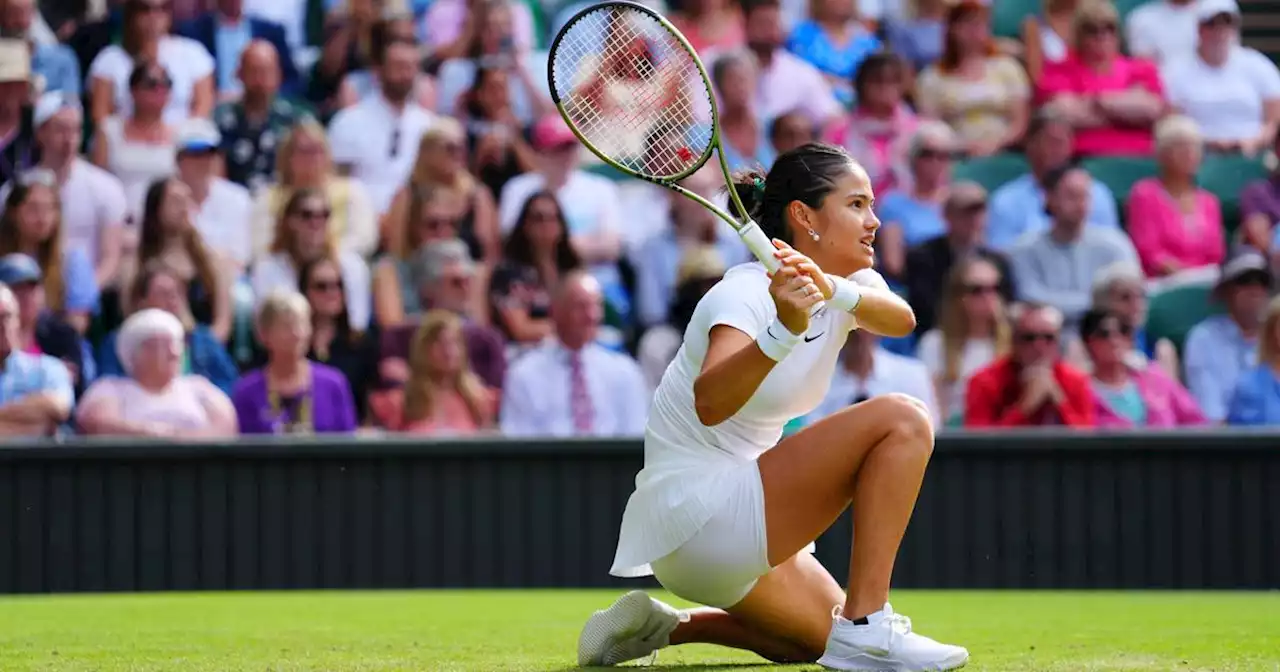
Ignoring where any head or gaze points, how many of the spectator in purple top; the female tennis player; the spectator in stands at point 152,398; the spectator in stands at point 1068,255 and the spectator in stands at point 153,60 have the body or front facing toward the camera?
4

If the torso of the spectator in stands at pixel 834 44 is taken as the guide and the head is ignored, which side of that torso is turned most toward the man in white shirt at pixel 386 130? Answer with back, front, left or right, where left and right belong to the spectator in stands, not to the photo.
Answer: right

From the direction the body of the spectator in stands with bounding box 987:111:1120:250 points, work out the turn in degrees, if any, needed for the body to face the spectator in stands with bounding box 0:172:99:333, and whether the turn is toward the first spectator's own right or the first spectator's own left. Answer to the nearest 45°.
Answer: approximately 90° to the first spectator's own right

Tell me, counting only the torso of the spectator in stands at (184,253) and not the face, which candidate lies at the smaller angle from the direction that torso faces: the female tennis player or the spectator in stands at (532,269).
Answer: the female tennis player

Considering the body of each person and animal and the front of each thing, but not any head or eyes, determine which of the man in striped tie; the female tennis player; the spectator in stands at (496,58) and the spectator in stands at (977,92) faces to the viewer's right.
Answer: the female tennis player

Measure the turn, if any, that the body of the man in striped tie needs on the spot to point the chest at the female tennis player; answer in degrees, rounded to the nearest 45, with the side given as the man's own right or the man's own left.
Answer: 0° — they already face them

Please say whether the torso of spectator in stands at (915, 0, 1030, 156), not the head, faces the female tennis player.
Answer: yes

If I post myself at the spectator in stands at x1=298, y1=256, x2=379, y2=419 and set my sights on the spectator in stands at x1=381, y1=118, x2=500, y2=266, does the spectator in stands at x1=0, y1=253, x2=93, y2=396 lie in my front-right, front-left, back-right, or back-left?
back-left
